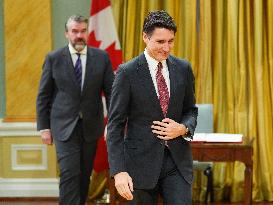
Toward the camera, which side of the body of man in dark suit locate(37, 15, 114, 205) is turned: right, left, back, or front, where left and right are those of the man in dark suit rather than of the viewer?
front

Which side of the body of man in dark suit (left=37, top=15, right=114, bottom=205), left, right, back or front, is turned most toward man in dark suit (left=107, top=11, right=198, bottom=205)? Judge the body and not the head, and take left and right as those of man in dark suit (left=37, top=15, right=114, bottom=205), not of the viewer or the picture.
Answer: front

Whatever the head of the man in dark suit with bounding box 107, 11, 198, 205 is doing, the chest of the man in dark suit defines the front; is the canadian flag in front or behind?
behind

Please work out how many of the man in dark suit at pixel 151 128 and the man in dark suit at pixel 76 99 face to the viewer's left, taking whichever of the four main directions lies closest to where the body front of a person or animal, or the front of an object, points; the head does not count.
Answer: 0

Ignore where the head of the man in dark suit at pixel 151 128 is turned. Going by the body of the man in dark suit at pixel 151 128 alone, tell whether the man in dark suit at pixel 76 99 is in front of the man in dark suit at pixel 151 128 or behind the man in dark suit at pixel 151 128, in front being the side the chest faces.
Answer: behind

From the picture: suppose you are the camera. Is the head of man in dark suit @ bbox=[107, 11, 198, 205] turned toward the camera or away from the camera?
toward the camera

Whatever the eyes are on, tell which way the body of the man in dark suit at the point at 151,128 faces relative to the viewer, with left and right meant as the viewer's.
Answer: facing the viewer and to the right of the viewer
